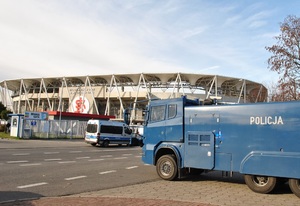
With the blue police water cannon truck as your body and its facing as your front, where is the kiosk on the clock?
The kiosk is roughly at 12 o'clock from the blue police water cannon truck.

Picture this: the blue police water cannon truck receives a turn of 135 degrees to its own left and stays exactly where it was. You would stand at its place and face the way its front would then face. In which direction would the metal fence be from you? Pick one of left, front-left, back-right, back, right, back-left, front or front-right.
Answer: back-right

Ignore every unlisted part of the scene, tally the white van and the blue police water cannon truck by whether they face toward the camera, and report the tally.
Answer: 0

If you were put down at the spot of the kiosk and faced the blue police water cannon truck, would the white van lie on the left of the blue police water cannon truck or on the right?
left

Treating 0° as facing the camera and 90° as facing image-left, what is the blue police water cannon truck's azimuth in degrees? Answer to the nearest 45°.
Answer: approximately 135°
